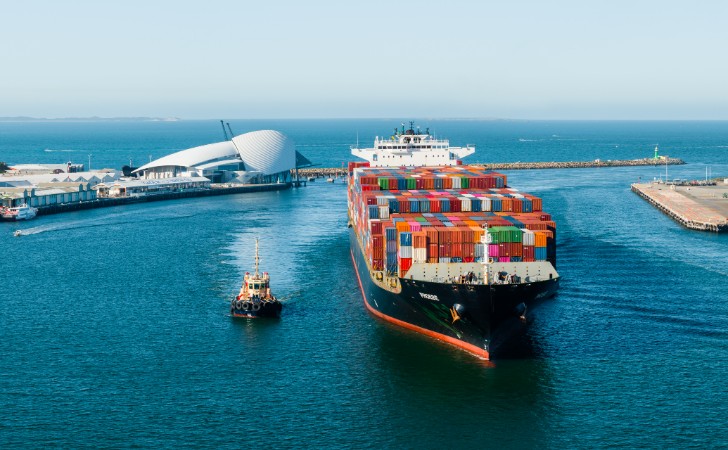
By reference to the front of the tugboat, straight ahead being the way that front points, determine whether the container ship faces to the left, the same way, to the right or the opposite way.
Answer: the same way

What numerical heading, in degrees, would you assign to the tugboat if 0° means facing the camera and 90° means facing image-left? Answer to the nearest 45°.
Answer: approximately 0°

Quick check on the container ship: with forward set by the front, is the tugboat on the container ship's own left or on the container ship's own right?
on the container ship's own right

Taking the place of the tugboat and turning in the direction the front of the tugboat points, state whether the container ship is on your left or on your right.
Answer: on your left

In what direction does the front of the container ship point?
toward the camera

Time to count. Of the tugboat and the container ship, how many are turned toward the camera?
2
